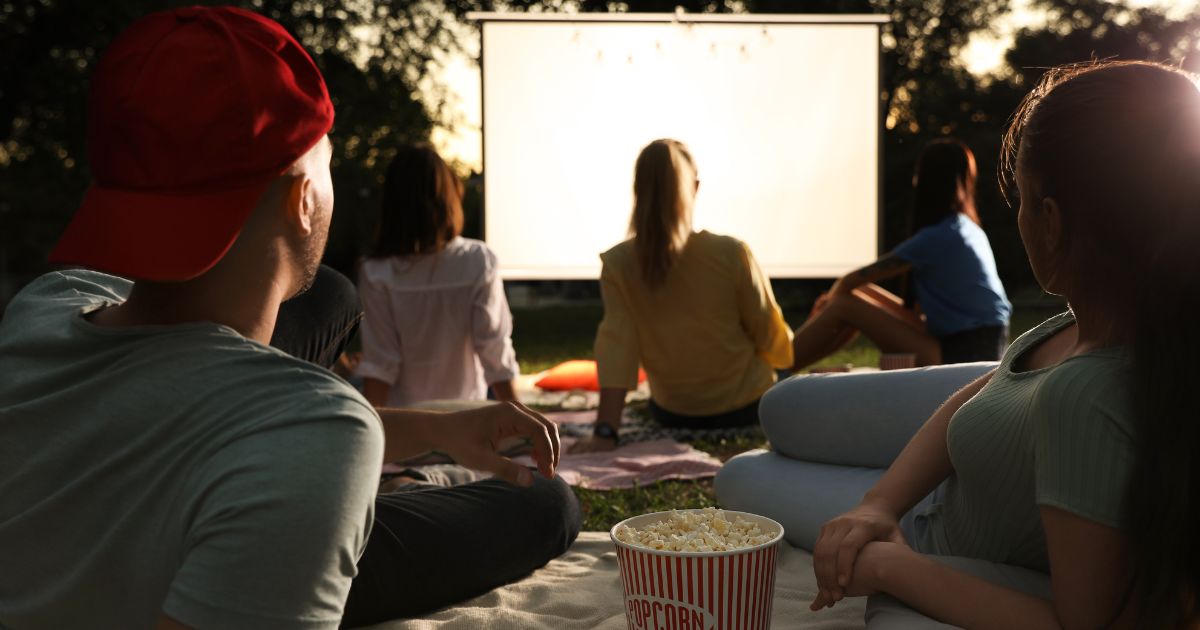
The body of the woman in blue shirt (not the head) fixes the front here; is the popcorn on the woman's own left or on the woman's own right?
on the woman's own left

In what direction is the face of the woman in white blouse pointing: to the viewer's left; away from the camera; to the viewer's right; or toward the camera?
away from the camera

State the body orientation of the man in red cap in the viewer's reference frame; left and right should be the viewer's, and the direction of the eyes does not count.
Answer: facing away from the viewer and to the right of the viewer

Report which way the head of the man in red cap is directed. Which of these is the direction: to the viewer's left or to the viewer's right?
to the viewer's right

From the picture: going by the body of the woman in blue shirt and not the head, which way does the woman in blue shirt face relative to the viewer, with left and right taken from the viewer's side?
facing away from the viewer and to the left of the viewer

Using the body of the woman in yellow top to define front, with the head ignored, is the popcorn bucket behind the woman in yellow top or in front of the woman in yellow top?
behind

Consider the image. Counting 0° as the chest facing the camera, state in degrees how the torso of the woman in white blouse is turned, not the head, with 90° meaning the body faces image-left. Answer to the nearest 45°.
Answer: approximately 180°

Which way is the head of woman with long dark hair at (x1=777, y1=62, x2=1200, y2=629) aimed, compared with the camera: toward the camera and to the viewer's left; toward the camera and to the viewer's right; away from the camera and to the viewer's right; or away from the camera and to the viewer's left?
away from the camera and to the viewer's left

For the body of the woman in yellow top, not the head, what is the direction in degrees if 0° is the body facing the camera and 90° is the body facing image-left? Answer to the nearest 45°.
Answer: approximately 180°

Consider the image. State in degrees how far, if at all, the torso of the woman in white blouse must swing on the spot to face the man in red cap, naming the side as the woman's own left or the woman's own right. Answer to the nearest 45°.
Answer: approximately 180°

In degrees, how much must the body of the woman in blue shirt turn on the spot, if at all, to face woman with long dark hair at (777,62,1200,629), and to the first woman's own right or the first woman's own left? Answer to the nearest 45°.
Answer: approximately 135° to the first woman's own left

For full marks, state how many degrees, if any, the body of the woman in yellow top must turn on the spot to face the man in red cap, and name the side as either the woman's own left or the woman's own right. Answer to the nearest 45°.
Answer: approximately 180°
